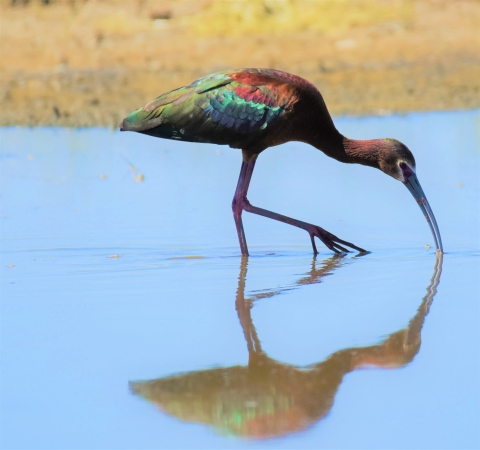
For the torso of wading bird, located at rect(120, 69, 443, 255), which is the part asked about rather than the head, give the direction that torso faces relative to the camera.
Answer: to the viewer's right
